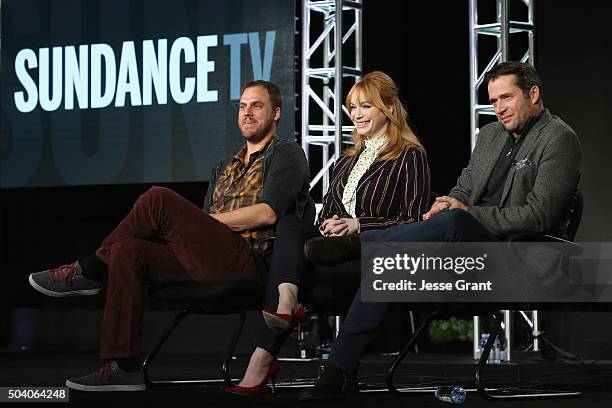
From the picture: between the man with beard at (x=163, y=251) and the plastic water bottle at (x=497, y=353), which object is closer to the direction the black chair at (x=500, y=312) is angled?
the man with beard

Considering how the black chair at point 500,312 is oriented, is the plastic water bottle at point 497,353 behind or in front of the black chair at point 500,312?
behind

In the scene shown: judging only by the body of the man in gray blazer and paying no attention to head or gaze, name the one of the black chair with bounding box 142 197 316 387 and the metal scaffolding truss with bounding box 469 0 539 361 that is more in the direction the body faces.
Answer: the black chair

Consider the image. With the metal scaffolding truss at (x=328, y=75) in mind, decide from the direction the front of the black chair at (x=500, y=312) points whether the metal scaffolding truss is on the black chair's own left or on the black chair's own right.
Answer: on the black chair's own right

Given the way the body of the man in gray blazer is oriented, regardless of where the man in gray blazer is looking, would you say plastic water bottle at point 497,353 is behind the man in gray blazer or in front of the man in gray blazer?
behind

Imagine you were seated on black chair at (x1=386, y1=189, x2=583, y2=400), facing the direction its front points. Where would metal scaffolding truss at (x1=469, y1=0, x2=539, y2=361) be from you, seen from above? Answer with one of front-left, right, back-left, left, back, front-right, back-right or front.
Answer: back-right

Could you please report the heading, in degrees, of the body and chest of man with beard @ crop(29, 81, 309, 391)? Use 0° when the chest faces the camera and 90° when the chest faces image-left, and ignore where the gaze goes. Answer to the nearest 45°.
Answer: approximately 45°
